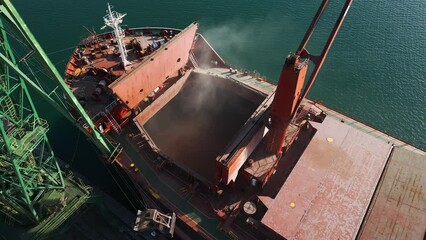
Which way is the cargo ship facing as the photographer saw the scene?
facing away from the viewer and to the left of the viewer

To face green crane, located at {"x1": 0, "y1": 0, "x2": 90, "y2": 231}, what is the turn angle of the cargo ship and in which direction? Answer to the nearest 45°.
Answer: approximately 45° to its left
